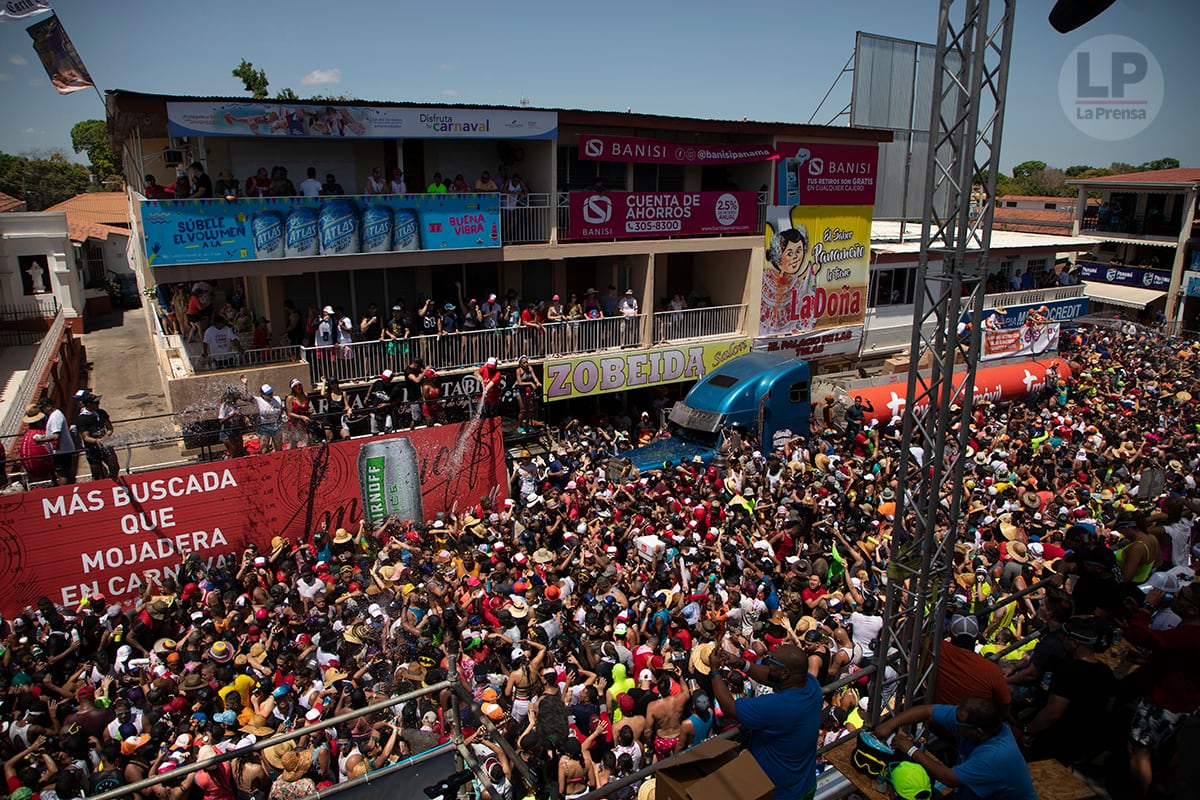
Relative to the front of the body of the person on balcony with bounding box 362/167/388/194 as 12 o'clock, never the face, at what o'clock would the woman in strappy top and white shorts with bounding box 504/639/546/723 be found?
The woman in strappy top and white shorts is roughly at 12 o'clock from the person on balcony.

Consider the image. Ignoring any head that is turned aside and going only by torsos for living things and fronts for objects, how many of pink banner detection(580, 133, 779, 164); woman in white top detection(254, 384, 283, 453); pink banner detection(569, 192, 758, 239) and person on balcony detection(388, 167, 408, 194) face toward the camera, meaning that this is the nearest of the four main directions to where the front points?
4

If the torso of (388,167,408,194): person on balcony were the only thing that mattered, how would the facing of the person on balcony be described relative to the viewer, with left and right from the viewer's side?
facing the viewer

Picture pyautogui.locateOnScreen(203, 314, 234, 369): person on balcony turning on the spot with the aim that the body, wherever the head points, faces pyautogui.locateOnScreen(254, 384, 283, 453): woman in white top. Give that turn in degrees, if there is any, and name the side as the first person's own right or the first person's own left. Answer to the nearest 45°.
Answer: approximately 45° to the first person's own left

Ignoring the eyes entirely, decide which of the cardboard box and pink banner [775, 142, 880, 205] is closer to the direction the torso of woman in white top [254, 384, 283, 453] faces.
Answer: the cardboard box

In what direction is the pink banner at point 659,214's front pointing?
toward the camera

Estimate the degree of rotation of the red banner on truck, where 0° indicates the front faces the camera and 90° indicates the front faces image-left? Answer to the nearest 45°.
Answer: approximately 315°

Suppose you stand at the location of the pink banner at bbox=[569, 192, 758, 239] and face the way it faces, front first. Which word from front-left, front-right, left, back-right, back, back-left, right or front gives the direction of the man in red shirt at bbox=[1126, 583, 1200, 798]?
front

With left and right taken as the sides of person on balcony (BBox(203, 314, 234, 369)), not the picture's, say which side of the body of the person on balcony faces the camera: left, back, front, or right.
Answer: front

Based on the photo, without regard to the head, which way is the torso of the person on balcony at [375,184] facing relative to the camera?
toward the camera

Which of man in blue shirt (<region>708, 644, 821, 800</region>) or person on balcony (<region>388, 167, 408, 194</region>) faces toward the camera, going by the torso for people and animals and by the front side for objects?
the person on balcony

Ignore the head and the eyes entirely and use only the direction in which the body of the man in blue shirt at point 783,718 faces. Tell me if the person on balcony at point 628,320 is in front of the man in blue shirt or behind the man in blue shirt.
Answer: in front
